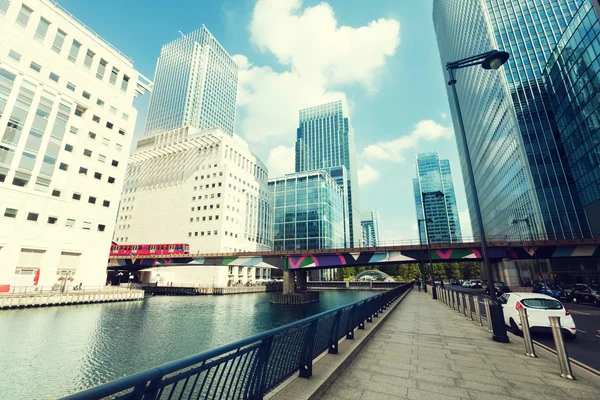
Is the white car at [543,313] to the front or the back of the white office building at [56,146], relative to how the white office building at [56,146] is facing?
to the front

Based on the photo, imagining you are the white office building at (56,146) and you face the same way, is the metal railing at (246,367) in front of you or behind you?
in front

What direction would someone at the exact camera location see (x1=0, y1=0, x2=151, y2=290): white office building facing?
facing the viewer and to the right of the viewer

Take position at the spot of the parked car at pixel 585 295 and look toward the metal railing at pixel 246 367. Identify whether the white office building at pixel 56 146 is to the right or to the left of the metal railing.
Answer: right

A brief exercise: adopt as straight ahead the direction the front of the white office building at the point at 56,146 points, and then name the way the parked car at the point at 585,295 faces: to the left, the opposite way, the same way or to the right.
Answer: to the right

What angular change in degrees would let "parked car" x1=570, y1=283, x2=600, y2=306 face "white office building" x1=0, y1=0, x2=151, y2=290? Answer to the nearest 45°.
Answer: approximately 90° to its right

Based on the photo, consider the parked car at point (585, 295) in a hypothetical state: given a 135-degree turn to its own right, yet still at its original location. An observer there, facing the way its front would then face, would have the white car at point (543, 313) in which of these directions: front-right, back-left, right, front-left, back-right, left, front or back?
left

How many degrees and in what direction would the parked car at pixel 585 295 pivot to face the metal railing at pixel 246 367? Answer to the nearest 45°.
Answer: approximately 45° to its right

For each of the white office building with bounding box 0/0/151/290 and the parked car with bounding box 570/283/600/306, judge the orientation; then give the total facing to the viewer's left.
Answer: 0

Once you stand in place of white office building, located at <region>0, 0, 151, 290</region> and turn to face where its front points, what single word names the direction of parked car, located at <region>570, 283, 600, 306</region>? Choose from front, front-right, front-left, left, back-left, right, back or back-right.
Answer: front
